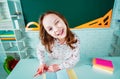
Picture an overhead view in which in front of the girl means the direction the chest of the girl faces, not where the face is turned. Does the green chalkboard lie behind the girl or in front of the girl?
behind

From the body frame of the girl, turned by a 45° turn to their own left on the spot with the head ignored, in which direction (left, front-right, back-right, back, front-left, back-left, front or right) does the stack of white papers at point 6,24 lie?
back

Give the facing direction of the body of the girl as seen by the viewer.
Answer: toward the camera
